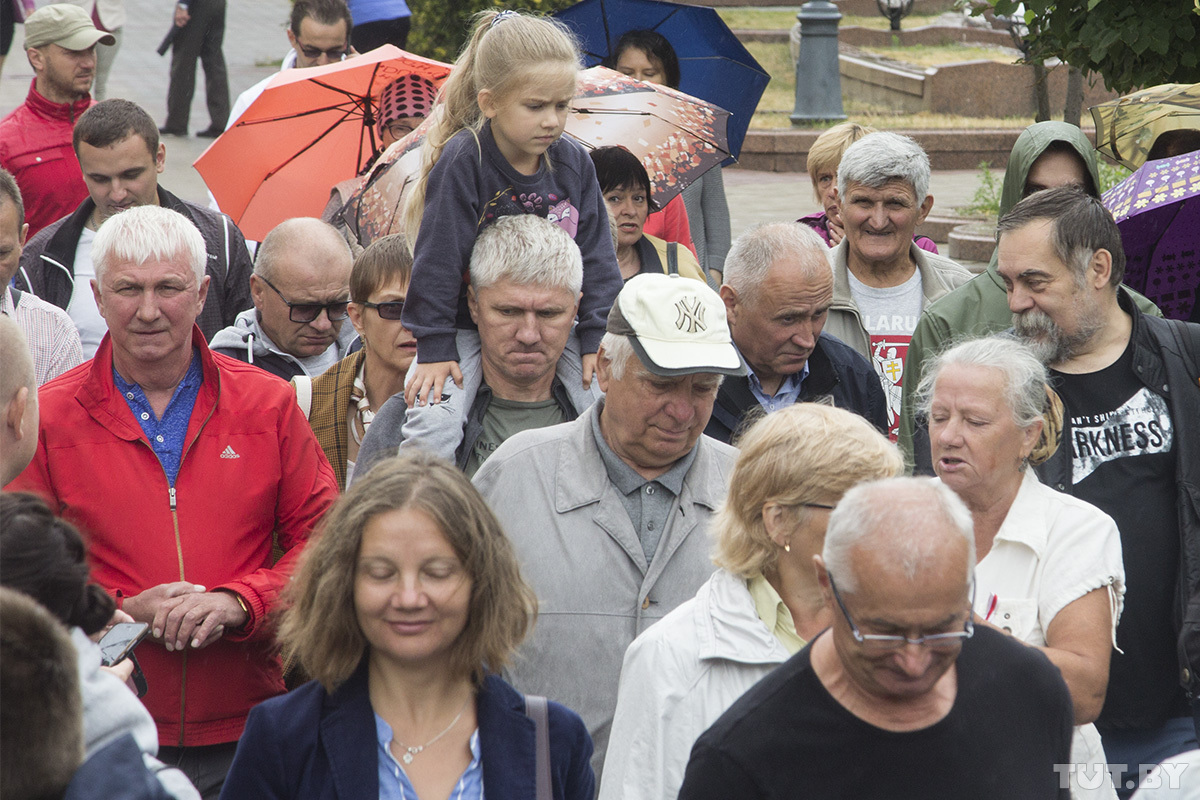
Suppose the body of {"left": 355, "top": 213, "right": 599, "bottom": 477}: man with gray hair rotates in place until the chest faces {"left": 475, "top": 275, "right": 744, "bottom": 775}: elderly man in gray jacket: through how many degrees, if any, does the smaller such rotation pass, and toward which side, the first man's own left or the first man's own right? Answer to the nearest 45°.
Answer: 0° — they already face them

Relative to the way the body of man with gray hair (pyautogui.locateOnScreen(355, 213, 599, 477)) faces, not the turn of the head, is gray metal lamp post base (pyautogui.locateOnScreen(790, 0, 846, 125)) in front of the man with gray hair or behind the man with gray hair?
behind

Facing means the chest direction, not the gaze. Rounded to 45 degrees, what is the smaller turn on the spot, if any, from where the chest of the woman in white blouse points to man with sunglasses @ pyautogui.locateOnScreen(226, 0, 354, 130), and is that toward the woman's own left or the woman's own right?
approximately 90° to the woman's own right

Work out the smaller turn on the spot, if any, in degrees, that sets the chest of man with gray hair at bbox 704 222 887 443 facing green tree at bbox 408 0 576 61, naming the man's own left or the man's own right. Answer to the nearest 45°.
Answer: approximately 180°

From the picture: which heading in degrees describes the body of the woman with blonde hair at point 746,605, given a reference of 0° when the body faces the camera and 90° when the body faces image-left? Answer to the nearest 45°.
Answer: approximately 270°

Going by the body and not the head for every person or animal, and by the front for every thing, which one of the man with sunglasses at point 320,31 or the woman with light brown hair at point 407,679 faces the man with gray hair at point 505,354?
the man with sunglasses
